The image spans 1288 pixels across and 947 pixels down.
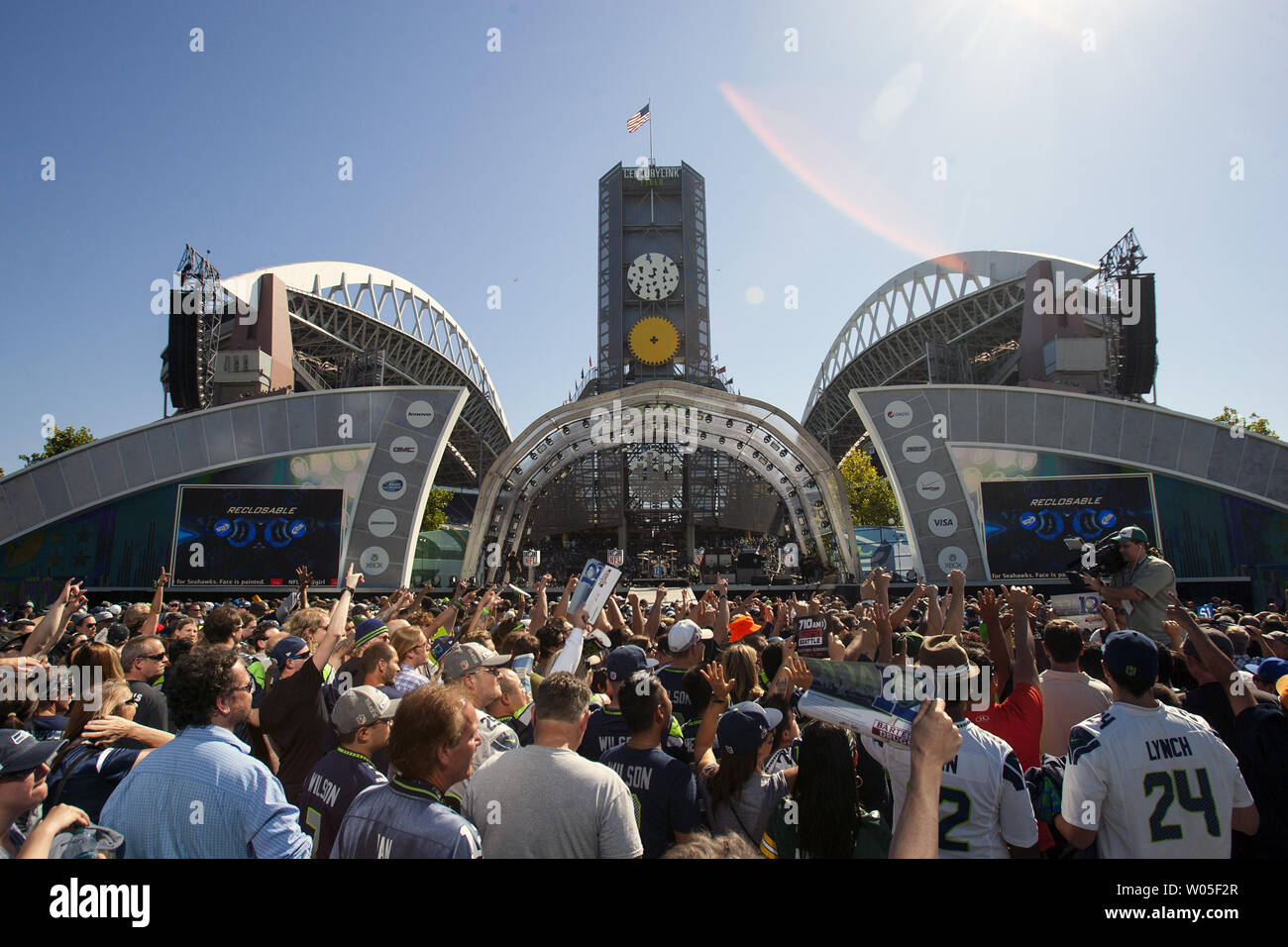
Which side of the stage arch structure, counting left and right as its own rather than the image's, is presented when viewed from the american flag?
back

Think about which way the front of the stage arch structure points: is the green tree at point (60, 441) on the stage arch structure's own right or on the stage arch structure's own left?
on the stage arch structure's own right

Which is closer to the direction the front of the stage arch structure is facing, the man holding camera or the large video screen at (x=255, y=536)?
the man holding camera

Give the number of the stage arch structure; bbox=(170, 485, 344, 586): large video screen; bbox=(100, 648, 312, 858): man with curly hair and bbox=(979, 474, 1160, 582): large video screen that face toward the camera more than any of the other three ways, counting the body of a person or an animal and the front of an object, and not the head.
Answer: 3

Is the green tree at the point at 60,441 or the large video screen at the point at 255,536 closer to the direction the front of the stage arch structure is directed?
the large video screen

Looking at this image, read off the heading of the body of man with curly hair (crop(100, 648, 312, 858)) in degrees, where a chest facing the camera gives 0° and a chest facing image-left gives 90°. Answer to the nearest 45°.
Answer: approximately 225°

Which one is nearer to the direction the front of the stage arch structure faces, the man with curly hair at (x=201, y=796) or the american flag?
the man with curly hair

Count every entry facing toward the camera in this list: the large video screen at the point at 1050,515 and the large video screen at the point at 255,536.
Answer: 2

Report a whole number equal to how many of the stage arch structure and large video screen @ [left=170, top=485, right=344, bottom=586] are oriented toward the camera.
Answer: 2

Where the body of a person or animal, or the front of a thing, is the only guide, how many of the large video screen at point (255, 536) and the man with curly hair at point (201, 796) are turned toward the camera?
1
